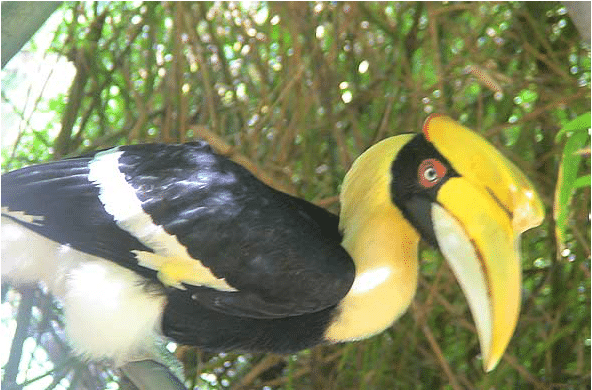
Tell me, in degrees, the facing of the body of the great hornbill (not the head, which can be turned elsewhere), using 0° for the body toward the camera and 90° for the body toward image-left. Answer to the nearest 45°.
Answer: approximately 270°
